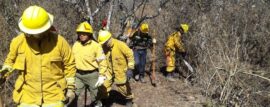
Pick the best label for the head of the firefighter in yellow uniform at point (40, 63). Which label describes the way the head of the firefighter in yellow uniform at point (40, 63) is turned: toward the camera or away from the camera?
toward the camera

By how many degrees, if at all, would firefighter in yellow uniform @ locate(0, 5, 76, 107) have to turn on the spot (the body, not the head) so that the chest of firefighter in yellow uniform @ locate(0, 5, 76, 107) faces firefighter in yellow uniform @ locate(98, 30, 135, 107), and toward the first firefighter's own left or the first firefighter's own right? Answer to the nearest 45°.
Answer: approximately 135° to the first firefighter's own left

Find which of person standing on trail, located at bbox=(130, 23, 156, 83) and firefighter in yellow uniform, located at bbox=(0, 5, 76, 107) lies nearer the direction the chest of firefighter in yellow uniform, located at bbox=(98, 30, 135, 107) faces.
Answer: the firefighter in yellow uniform

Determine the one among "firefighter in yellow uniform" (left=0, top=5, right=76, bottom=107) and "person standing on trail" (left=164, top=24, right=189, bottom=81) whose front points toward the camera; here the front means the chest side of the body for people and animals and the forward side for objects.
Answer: the firefighter in yellow uniform

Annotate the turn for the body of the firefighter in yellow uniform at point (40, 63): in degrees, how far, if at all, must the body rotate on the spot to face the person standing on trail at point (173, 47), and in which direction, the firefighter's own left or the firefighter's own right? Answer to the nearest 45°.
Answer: approximately 135° to the firefighter's own left

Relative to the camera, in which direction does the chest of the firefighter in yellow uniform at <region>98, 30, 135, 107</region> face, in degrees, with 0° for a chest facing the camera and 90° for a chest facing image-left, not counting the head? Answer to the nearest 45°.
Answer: approximately 45°

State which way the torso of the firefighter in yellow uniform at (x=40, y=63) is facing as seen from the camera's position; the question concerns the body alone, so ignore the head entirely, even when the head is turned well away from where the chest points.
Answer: toward the camera

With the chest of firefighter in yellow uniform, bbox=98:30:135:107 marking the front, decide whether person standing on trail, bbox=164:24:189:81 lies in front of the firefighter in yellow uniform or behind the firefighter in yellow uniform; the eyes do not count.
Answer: behind
